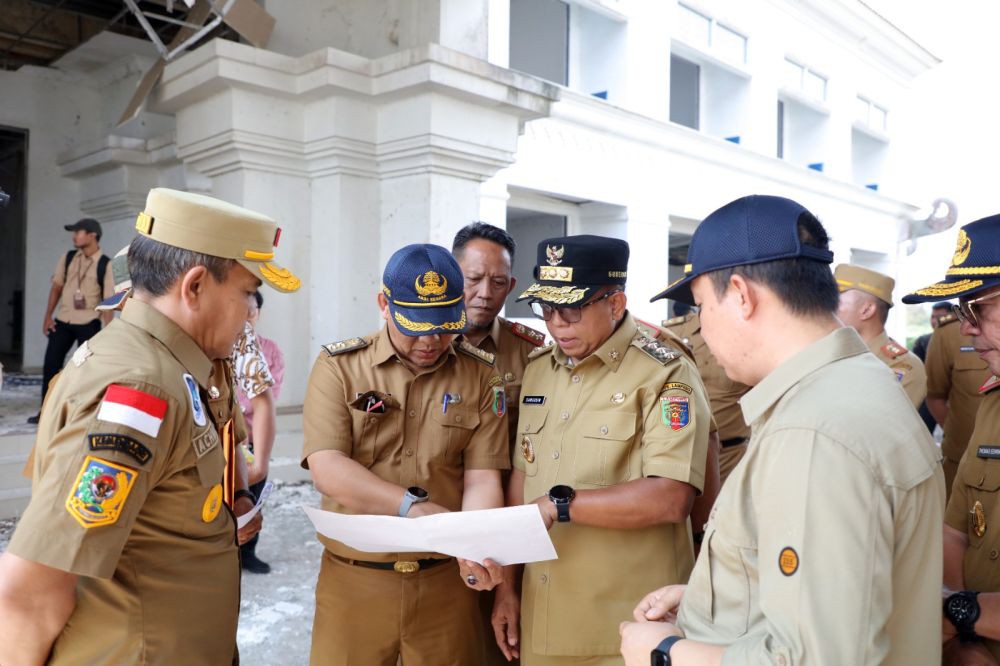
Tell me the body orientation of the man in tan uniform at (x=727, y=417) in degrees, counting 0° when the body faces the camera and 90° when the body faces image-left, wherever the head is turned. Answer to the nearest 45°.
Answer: approximately 45°

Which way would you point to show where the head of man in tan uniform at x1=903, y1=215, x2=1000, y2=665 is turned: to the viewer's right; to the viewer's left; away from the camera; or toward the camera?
to the viewer's left

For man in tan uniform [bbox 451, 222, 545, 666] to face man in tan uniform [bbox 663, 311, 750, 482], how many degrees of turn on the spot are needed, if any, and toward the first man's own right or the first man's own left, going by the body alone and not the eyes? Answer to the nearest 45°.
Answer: approximately 135° to the first man's own left

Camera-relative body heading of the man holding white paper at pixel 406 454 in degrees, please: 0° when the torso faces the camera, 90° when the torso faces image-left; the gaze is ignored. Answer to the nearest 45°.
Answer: approximately 0°

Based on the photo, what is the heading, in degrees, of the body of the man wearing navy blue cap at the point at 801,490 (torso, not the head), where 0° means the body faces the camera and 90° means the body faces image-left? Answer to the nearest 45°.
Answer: approximately 90°

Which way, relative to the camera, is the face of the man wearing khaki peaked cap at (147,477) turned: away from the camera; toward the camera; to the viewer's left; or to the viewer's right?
to the viewer's right

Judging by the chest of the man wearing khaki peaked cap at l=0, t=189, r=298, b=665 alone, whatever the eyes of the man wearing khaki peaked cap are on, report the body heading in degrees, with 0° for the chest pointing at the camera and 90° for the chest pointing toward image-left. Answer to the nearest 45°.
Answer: approximately 270°

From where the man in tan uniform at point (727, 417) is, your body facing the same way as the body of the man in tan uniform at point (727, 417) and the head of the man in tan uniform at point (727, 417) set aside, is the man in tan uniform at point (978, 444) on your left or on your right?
on your left

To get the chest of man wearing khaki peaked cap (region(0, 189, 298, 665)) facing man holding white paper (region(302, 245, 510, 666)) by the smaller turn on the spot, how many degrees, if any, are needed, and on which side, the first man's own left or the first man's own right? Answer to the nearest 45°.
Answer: approximately 45° to the first man's own left

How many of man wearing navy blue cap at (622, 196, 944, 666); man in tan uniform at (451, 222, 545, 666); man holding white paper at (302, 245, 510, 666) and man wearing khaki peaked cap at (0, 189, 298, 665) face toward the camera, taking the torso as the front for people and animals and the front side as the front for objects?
2

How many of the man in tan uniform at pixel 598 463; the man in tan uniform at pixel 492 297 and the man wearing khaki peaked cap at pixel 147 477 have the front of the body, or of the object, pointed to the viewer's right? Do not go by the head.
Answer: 1
